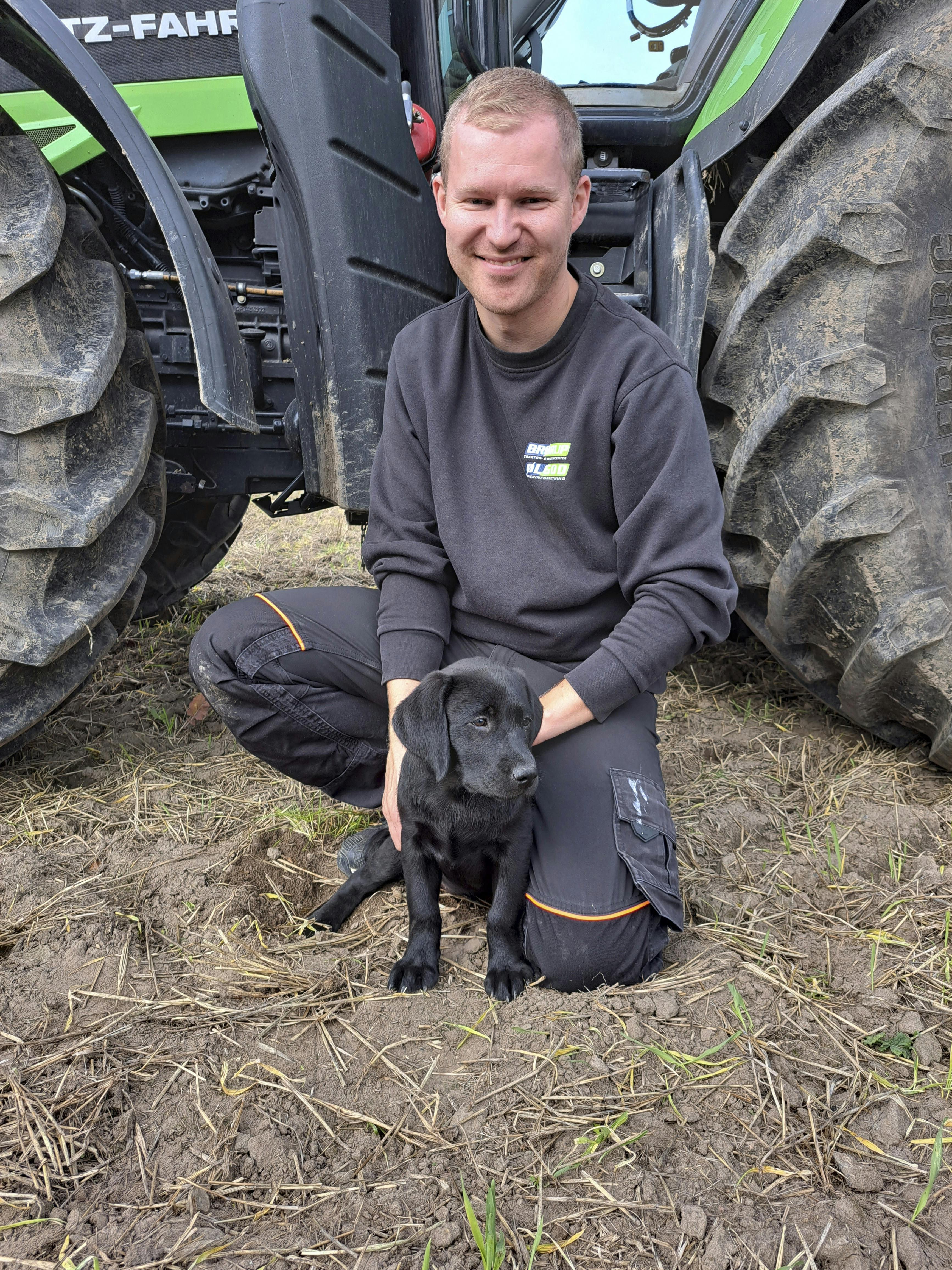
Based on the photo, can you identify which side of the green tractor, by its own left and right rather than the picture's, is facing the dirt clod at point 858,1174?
left

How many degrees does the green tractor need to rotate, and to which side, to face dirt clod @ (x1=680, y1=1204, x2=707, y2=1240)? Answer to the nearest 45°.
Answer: approximately 90° to its left

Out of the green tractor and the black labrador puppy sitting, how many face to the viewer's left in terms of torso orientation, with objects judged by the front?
1

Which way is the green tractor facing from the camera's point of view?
to the viewer's left

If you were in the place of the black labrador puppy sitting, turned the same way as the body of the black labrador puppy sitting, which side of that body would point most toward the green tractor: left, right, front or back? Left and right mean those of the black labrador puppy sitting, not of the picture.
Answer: back

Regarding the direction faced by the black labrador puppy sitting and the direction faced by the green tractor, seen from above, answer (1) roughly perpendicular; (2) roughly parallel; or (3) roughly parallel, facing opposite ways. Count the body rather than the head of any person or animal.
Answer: roughly perpendicular
